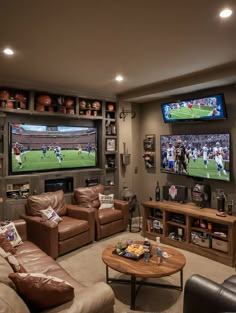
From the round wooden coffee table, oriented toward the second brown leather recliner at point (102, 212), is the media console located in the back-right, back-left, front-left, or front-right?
front-right

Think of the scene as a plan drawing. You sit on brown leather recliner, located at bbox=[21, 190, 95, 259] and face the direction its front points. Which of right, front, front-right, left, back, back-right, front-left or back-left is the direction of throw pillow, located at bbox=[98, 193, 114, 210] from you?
left

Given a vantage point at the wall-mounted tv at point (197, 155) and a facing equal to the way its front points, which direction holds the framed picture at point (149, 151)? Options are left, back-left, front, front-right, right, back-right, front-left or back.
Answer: right

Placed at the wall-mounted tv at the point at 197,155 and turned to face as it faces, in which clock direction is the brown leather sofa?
The brown leather sofa is roughly at 11 o'clock from the wall-mounted tv.

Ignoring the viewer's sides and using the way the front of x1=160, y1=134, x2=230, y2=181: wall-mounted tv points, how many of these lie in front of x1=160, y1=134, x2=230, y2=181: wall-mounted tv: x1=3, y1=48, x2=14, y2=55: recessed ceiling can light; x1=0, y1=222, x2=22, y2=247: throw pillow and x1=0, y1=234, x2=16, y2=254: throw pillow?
3

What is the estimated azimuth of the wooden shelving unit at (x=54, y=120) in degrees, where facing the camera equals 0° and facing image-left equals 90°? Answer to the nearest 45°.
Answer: approximately 315°

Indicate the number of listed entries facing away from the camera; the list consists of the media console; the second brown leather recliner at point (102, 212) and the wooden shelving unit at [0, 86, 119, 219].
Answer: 0

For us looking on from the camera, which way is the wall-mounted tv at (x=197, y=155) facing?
facing the viewer and to the left of the viewer

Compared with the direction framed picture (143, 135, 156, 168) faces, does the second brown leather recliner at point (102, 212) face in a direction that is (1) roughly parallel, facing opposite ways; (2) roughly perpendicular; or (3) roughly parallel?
roughly perpendicular

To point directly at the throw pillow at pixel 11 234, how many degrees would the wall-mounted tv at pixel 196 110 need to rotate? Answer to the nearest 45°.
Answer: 0° — it already faces it

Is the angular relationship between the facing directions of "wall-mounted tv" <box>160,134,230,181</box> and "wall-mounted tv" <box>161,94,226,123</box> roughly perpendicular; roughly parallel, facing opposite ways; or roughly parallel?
roughly parallel

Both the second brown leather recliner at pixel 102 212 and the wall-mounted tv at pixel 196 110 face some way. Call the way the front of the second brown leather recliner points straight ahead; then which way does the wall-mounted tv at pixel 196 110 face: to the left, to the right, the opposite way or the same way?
to the right

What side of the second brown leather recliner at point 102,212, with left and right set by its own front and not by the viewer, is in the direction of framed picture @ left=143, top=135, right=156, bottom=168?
left

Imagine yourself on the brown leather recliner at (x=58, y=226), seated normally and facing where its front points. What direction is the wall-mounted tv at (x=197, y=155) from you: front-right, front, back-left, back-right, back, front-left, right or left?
front-left

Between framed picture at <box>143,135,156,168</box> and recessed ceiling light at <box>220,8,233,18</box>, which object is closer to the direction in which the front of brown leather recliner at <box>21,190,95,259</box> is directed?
the recessed ceiling light

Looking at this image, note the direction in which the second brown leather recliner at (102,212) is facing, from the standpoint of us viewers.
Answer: facing the viewer and to the right of the viewer

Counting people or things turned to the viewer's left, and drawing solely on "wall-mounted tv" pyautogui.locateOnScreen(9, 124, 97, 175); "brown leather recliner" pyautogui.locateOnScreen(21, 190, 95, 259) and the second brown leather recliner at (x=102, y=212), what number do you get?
0

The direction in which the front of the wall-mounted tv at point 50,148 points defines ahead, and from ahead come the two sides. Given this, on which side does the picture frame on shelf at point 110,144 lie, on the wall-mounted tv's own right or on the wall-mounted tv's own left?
on the wall-mounted tv's own left
